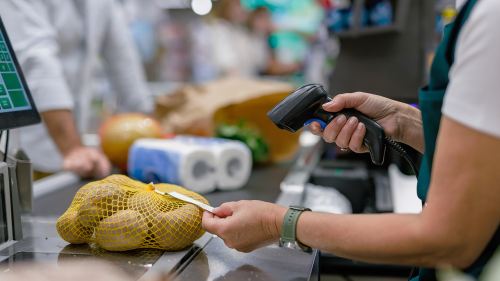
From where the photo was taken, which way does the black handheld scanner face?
to the viewer's left

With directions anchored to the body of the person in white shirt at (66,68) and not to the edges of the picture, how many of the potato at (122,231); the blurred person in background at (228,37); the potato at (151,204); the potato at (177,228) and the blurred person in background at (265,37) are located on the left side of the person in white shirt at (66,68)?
2

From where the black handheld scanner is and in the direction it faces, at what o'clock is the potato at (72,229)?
The potato is roughly at 11 o'clock from the black handheld scanner.

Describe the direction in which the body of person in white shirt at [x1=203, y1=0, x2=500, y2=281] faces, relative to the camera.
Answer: to the viewer's left

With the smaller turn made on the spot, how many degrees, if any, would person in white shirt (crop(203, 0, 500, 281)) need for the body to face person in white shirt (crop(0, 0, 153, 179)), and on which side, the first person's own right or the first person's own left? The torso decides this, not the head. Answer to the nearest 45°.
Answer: approximately 45° to the first person's own right

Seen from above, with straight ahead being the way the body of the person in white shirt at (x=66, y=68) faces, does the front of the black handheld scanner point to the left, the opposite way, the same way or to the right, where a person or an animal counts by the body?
the opposite way

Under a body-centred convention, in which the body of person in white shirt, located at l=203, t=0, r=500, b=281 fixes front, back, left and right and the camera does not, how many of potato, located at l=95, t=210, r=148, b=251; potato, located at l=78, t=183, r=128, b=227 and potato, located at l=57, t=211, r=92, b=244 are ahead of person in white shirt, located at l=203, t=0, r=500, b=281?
3
